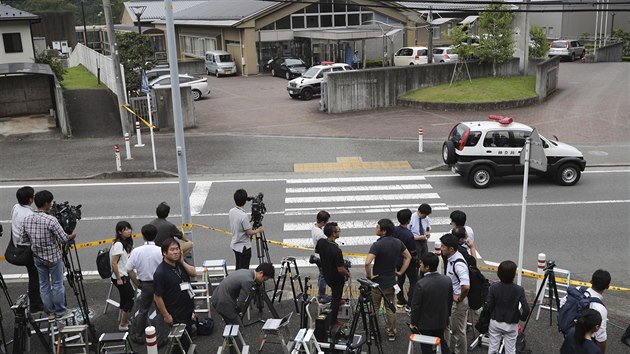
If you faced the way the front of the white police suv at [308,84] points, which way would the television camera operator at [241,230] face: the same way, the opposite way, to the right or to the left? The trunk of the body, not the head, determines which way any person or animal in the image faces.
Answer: the opposite way

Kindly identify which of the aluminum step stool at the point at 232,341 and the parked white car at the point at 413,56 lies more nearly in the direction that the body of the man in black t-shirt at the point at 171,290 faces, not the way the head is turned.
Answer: the aluminum step stool

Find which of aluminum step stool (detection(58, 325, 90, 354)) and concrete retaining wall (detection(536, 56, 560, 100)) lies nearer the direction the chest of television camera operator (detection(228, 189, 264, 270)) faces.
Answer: the concrete retaining wall

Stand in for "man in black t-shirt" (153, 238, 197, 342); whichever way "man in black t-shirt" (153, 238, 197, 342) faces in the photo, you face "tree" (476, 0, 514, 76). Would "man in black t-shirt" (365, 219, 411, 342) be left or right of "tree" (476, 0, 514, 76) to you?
right

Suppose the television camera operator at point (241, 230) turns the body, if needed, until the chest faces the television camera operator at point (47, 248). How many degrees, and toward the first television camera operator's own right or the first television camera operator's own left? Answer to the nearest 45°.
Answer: approximately 135° to the first television camera operator's own left

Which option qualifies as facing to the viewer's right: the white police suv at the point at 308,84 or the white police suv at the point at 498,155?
the white police suv at the point at 498,155

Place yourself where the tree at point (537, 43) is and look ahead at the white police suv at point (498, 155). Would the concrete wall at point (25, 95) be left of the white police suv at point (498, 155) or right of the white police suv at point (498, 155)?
right

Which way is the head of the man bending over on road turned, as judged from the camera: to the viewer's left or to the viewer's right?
to the viewer's right

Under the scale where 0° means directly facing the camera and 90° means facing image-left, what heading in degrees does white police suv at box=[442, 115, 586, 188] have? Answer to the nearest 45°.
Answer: approximately 270°

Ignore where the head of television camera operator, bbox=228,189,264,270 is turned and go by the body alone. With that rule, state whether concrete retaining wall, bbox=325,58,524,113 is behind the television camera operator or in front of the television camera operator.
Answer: in front

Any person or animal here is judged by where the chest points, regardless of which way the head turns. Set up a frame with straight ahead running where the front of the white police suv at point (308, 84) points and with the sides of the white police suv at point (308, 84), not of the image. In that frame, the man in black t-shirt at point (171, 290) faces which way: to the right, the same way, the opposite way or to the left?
to the left

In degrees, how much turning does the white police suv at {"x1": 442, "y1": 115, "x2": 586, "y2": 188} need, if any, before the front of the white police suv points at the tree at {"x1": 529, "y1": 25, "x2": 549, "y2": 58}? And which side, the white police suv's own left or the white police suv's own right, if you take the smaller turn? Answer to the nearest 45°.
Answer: approximately 90° to the white police suv's own left

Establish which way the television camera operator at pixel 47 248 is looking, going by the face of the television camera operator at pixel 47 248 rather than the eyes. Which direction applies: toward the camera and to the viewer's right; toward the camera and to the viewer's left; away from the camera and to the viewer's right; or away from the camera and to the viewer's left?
away from the camera and to the viewer's right

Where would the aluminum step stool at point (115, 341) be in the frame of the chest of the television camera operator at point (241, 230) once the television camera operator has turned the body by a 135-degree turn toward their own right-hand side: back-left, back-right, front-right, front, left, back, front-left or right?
front-right

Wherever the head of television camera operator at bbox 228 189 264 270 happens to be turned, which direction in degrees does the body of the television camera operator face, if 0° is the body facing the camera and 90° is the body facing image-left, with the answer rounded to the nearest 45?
approximately 225°

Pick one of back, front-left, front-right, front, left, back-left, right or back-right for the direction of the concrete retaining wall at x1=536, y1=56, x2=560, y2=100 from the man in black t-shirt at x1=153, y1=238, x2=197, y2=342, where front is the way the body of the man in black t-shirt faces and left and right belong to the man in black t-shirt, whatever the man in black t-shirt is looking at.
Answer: left
